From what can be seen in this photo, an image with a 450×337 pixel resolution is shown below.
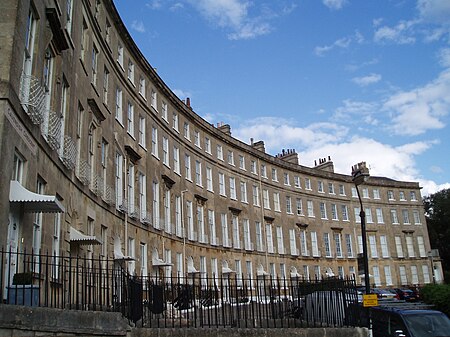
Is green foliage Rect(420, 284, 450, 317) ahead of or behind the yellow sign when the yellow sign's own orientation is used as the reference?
behind

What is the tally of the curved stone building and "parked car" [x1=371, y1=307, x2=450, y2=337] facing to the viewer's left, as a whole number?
0

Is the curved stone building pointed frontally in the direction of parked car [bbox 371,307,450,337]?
yes

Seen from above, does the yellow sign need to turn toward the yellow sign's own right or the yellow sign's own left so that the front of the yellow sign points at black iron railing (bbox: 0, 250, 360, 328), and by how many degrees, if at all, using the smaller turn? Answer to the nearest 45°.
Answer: approximately 90° to the yellow sign's own right

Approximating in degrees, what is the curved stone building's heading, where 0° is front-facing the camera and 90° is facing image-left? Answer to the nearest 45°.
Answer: approximately 315°

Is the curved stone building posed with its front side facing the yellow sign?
yes

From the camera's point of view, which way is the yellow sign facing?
toward the camera
